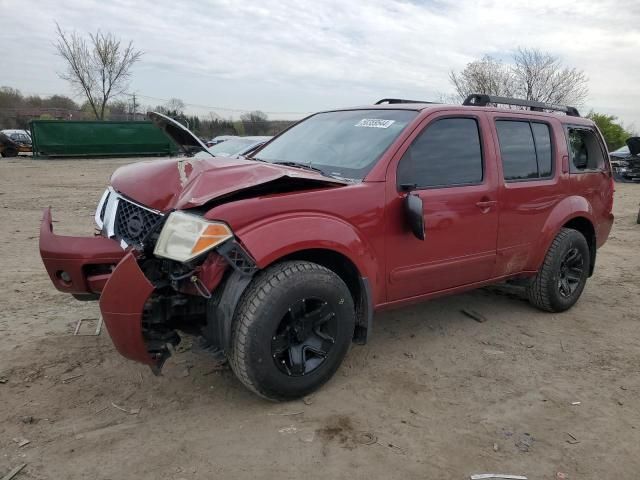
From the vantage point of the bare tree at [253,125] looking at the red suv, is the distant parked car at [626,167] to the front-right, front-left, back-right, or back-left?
front-left

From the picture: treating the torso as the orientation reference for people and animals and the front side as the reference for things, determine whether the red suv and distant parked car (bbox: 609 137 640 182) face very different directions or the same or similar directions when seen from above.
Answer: same or similar directions

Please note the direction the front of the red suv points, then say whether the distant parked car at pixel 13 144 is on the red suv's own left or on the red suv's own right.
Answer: on the red suv's own right

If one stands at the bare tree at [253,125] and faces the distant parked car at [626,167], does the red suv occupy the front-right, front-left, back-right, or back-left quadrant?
front-right

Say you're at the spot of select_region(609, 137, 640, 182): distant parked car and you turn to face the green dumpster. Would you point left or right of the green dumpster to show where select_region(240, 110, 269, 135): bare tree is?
right

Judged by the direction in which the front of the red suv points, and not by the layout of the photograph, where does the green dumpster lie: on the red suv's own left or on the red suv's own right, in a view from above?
on the red suv's own right

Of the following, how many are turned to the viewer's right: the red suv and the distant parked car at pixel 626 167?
0

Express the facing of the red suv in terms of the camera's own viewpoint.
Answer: facing the viewer and to the left of the viewer
